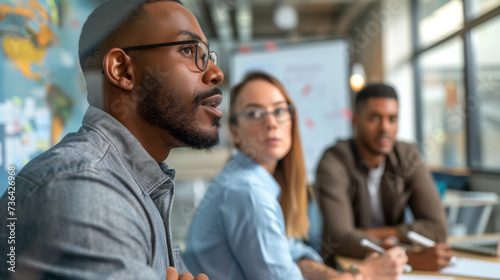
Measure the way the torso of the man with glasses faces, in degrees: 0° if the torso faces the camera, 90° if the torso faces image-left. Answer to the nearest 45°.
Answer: approximately 270°

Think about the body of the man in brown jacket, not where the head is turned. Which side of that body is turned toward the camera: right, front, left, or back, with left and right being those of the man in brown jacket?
front

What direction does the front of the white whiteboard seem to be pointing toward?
toward the camera

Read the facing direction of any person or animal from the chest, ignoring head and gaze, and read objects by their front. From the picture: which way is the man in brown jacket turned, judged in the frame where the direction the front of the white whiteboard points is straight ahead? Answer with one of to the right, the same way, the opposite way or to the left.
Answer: the same way

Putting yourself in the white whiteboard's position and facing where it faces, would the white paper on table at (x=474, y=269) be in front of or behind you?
in front

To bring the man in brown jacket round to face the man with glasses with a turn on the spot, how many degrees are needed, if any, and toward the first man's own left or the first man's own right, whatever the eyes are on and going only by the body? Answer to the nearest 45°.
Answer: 0° — they already face them

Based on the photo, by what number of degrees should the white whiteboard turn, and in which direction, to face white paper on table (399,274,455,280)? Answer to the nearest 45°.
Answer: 0° — it already faces it

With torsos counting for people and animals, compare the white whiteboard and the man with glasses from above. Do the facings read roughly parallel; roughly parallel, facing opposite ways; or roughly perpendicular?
roughly perpendicular

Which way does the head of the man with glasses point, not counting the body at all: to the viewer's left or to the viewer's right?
to the viewer's right
